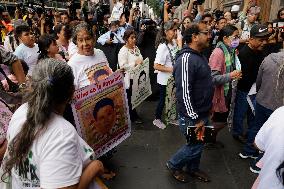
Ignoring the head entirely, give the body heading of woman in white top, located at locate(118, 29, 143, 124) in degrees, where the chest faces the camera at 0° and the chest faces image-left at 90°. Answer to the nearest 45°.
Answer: approximately 315°

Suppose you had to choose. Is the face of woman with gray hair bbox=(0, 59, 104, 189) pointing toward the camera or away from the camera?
away from the camera

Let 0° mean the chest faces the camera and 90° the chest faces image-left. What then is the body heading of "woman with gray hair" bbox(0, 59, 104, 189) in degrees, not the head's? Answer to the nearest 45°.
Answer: approximately 225°

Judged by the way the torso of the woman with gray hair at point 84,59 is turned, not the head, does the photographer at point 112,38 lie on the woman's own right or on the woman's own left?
on the woman's own left

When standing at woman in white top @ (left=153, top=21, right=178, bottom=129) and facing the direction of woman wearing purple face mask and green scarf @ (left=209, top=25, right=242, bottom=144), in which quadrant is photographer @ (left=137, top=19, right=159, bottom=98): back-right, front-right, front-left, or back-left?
back-left

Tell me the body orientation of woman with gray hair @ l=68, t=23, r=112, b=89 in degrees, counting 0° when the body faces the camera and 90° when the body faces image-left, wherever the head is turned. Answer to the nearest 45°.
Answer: approximately 315°

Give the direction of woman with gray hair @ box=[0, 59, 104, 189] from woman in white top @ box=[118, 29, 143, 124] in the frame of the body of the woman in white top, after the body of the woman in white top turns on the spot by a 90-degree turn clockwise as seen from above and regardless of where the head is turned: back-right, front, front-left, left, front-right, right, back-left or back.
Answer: front-left

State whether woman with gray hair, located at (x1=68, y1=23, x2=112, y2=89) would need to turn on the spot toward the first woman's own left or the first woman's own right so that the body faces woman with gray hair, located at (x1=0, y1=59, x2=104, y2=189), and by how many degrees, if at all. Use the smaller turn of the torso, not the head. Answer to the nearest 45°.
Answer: approximately 45° to the first woman's own right
